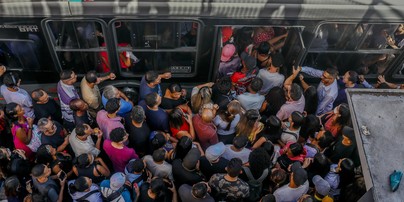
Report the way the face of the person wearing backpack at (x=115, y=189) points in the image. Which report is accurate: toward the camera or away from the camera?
away from the camera

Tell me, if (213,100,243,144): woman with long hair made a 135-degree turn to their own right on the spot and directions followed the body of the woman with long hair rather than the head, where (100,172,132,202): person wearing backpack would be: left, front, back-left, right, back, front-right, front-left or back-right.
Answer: right

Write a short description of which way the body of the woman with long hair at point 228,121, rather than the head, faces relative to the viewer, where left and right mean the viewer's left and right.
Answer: facing away from the viewer

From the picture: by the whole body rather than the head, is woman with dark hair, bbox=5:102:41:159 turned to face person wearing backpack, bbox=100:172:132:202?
no

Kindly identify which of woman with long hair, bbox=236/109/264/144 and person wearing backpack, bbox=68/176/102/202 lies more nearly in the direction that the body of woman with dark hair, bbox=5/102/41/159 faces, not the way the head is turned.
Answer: the woman with long hair

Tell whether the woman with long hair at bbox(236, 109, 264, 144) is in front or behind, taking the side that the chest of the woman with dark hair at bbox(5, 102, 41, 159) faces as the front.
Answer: in front

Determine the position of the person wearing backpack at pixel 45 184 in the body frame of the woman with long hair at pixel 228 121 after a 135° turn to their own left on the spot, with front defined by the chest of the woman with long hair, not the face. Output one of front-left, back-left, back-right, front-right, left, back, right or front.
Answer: front

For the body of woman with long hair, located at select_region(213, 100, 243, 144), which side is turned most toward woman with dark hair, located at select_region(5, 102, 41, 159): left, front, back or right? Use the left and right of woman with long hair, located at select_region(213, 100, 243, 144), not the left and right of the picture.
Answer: left

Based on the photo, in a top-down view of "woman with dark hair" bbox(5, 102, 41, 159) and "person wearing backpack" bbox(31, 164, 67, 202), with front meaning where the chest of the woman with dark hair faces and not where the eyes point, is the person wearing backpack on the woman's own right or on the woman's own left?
on the woman's own right
